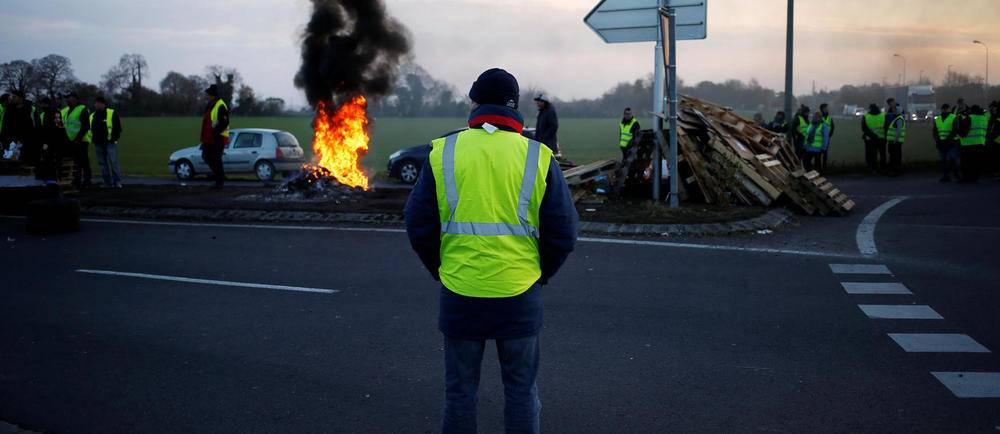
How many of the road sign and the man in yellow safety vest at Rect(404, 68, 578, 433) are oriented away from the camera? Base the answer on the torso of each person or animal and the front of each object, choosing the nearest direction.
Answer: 2

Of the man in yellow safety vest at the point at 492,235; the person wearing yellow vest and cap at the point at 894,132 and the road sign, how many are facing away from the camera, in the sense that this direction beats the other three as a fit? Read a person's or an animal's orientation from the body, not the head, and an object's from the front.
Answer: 2

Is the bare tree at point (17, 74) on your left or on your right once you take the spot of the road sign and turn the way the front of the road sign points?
on your left

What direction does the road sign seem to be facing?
away from the camera

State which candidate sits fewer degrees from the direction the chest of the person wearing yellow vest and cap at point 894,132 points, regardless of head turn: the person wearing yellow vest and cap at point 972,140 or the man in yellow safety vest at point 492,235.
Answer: the man in yellow safety vest

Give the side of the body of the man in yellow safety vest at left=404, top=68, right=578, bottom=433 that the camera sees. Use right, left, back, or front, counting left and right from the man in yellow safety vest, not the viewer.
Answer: back

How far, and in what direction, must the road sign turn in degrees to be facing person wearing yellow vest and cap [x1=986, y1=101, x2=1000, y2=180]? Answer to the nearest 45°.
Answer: approximately 45° to its right

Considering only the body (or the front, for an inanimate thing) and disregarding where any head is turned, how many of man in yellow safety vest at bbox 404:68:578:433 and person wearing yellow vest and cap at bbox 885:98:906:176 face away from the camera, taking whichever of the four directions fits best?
1
